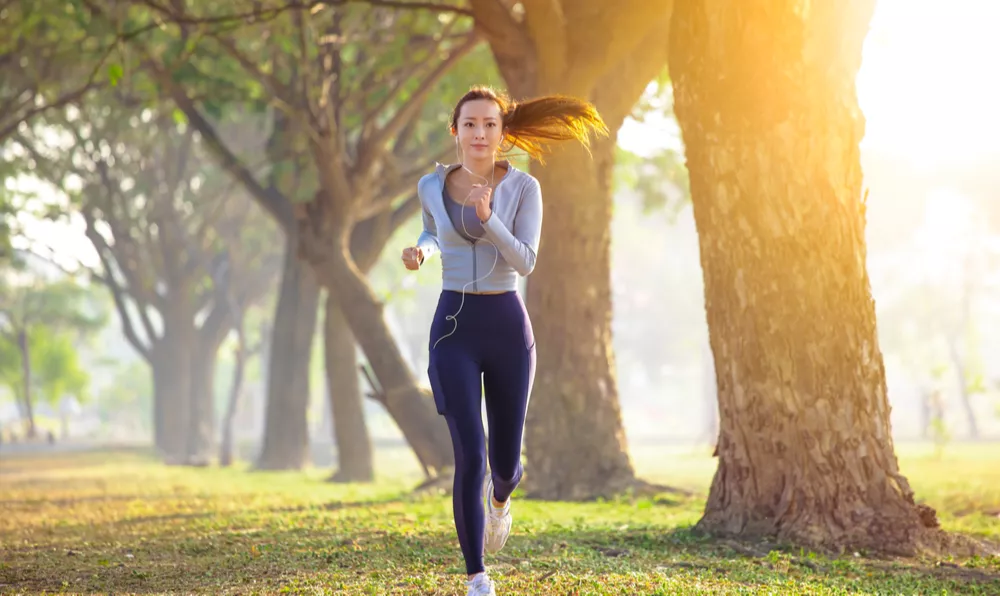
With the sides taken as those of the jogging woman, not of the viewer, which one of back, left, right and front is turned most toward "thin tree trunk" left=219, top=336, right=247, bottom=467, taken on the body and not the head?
back

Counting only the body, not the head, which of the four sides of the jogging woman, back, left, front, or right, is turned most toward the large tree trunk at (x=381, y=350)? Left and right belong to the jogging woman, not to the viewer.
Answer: back

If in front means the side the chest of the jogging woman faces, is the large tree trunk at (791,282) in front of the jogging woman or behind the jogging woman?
behind

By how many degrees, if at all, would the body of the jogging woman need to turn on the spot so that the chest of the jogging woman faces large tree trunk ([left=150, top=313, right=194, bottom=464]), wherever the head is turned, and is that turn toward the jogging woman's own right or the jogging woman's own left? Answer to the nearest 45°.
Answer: approximately 180°

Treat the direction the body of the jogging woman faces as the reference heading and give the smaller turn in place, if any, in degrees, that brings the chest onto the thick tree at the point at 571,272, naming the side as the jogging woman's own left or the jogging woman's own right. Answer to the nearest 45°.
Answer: approximately 180°

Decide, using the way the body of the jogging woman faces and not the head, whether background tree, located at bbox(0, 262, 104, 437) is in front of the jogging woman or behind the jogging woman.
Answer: behind

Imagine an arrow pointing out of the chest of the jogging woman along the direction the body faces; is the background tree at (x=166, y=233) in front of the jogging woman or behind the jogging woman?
behind

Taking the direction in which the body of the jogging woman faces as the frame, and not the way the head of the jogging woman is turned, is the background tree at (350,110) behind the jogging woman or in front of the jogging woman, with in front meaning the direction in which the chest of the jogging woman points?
behind

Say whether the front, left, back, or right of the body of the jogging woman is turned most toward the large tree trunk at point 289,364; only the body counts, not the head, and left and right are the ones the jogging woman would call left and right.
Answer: back

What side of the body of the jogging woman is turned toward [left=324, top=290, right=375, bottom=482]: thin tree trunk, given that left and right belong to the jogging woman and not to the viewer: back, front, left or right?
back

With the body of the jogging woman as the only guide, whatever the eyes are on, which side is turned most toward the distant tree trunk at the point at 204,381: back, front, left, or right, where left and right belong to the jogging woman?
back

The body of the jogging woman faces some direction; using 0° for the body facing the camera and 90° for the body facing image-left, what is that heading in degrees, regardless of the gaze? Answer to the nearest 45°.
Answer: approximately 0°
